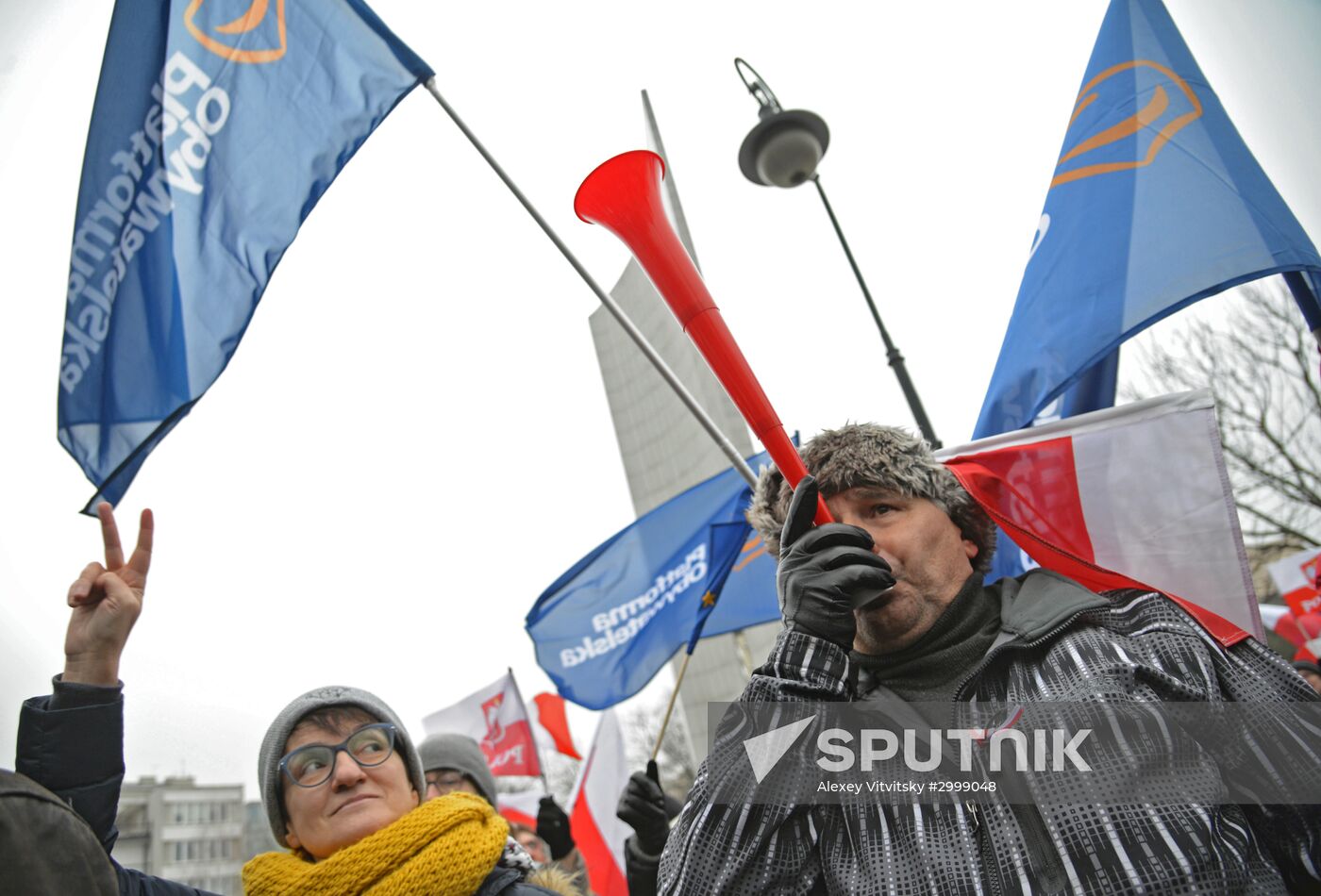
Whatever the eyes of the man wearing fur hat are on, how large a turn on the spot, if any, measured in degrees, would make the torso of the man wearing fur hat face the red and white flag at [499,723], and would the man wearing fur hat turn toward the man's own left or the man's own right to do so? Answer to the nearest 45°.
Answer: approximately 90° to the man's own right

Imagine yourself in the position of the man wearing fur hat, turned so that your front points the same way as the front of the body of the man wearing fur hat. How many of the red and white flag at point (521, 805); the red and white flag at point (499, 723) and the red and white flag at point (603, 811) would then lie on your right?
3

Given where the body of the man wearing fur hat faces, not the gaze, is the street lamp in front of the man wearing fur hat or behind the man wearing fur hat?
behind

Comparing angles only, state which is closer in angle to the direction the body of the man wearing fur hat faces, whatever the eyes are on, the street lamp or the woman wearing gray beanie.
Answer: the woman wearing gray beanie

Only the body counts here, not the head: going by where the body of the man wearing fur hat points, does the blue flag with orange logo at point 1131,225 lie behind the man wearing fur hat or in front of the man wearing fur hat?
behind

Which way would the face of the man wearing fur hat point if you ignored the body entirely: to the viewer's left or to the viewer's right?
to the viewer's left

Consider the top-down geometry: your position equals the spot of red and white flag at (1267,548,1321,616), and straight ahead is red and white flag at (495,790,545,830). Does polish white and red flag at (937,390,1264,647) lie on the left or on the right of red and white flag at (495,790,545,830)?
left

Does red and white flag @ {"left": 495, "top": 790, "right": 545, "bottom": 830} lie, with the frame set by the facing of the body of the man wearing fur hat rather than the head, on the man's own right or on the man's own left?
on the man's own right

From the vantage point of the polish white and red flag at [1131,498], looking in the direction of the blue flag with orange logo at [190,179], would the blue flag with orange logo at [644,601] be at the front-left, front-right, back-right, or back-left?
front-right

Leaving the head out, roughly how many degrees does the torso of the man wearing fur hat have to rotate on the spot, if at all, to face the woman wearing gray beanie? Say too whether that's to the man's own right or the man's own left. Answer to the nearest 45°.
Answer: approximately 45° to the man's own right

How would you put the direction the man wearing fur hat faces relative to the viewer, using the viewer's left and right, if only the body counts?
facing the viewer and to the left of the viewer

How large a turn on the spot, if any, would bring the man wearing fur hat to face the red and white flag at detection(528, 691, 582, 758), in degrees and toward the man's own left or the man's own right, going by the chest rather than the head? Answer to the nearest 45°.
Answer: approximately 90° to the man's own right

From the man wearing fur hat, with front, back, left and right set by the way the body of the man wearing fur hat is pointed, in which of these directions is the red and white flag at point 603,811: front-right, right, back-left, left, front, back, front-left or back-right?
right

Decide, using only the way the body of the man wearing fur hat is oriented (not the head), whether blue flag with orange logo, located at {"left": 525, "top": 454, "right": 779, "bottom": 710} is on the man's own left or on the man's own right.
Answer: on the man's own right
